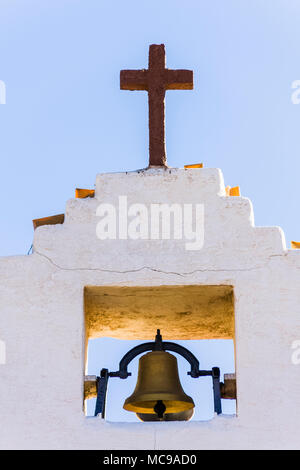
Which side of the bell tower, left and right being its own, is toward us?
front
